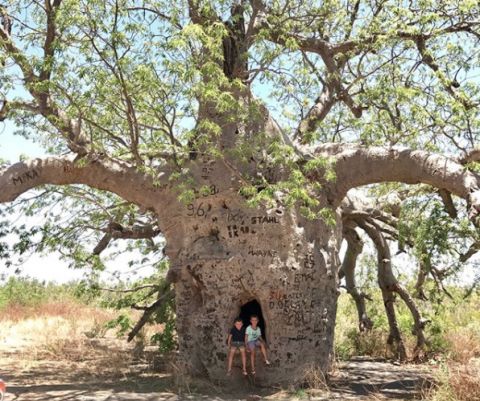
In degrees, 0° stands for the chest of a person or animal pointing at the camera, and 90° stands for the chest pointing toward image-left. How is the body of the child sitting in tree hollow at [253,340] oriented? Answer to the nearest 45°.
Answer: approximately 0°

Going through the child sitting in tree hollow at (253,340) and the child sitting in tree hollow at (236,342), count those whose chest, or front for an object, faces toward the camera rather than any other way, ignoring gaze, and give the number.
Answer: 2

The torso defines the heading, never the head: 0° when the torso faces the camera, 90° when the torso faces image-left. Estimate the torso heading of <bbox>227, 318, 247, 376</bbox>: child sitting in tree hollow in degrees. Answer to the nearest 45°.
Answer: approximately 0°
